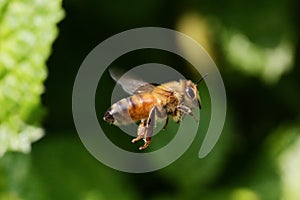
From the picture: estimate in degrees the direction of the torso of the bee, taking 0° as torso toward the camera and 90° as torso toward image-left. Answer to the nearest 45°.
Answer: approximately 270°
